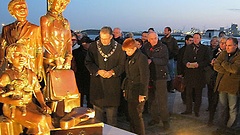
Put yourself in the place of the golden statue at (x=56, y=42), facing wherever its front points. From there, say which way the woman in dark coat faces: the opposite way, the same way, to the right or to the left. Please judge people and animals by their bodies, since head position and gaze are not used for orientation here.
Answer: to the right

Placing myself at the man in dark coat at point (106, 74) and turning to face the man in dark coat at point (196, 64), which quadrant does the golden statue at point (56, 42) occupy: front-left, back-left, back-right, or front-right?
back-right

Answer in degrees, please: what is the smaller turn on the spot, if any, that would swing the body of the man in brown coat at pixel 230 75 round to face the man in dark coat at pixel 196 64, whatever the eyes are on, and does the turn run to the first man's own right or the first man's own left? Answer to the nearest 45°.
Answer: approximately 90° to the first man's own right

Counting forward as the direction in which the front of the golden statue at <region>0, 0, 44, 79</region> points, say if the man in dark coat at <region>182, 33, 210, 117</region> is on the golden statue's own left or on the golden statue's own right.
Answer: on the golden statue's own left

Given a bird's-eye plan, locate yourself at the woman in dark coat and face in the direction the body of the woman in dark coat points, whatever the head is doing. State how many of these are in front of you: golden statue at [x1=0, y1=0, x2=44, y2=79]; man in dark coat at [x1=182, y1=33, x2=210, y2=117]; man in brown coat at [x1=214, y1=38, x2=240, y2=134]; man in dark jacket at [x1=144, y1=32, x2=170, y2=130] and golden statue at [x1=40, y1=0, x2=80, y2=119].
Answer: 2

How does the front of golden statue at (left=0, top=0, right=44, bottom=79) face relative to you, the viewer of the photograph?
facing the viewer

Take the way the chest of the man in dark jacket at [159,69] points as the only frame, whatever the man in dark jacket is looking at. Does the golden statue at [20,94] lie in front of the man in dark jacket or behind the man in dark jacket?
in front

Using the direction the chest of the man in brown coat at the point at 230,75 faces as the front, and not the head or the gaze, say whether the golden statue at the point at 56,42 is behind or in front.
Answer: in front
